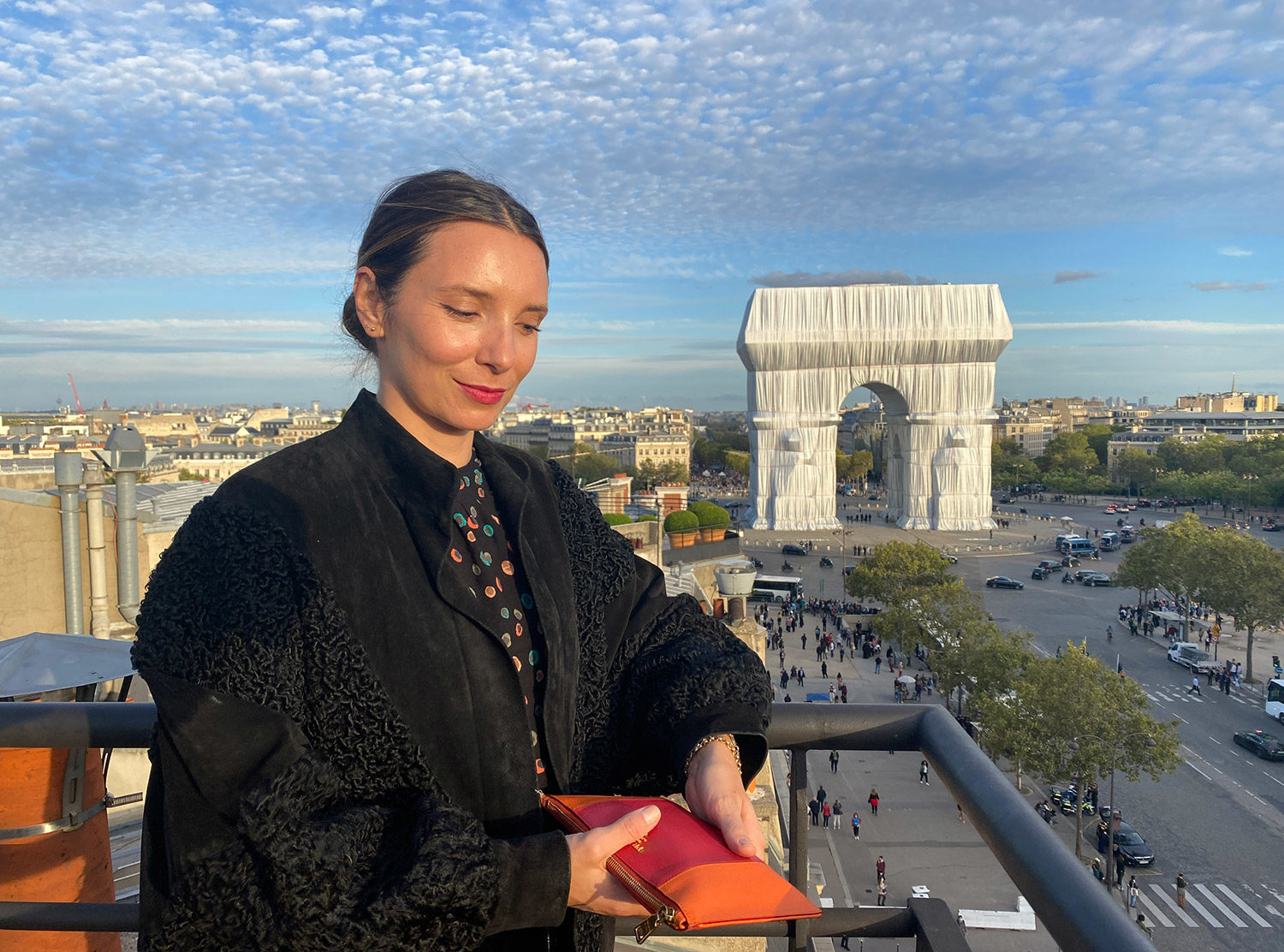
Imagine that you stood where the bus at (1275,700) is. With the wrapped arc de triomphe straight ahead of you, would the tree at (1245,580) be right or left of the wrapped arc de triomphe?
right

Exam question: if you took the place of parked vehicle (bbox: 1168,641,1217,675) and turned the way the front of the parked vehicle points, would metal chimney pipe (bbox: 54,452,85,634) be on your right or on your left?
on your left

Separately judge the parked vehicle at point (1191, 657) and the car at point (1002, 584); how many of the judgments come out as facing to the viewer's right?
1

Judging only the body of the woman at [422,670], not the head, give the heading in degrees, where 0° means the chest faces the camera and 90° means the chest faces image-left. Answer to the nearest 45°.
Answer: approximately 315°

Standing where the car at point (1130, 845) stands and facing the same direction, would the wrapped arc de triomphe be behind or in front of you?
behind

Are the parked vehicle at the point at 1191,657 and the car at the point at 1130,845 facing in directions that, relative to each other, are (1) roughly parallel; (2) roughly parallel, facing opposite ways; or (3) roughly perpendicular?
roughly parallel, facing opposite ways

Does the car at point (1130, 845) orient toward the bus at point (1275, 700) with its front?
no

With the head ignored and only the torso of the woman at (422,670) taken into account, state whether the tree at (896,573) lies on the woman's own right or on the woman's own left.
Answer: on the woman's own left

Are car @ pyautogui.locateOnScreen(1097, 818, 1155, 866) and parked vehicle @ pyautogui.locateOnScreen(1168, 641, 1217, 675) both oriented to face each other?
no

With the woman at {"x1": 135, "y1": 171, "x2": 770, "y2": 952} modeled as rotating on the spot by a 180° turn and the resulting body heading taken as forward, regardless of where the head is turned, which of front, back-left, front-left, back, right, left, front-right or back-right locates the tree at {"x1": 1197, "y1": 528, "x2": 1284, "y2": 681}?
right

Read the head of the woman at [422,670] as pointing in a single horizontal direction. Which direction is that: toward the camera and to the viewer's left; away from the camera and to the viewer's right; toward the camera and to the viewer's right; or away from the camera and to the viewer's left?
toward the camera and to the viewer's right

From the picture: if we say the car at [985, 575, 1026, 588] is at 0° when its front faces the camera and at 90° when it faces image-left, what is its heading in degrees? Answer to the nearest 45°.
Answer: approximately 270°

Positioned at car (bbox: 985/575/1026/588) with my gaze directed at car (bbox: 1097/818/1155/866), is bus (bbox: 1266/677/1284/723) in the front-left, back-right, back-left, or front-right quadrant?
front-left

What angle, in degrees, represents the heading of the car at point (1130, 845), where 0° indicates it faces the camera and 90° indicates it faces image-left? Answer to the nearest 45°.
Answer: approximately 315°

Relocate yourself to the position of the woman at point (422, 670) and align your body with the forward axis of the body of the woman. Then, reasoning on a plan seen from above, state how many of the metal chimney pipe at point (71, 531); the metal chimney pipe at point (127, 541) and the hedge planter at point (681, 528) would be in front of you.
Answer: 0
